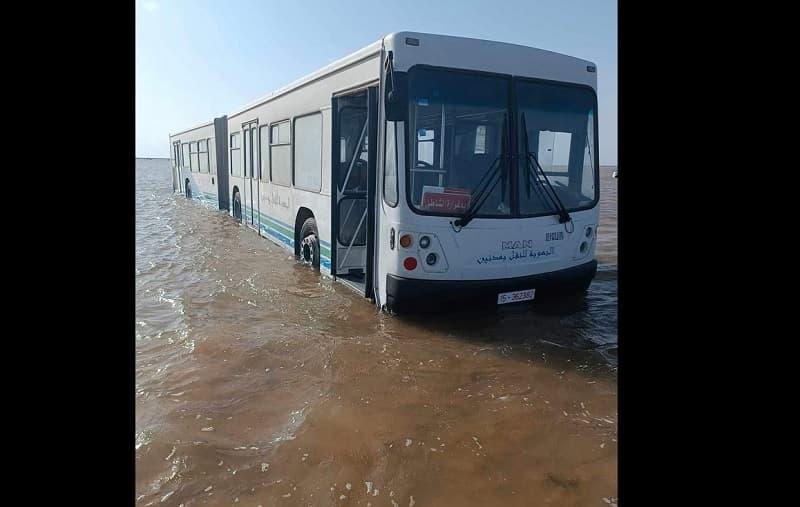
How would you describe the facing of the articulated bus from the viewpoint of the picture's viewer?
facing the viewer and to the right of the viewer
